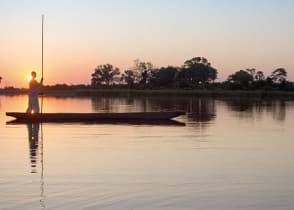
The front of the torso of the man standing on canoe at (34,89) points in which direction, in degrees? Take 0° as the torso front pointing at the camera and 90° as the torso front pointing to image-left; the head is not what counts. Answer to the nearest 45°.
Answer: approximately 270°
